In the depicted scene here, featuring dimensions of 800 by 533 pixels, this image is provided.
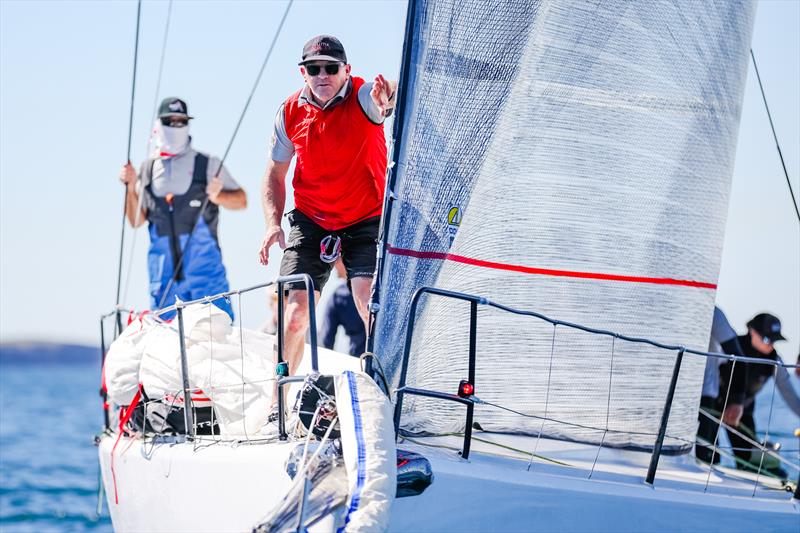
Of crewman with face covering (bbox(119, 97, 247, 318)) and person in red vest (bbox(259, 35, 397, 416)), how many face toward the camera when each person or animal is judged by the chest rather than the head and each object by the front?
2

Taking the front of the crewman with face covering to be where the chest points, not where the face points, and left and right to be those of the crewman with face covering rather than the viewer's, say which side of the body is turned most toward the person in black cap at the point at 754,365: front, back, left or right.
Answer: left

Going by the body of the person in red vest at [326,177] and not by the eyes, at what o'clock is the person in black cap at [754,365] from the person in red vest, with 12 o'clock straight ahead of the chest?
The person in black cap is roughly at 8 o'clock from the person in red vest.

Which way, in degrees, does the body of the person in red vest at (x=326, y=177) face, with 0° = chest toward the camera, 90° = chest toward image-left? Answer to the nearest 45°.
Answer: approximately 0°

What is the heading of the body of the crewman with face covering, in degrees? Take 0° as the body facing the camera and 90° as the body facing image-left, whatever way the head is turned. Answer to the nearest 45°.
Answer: approximately 0°
